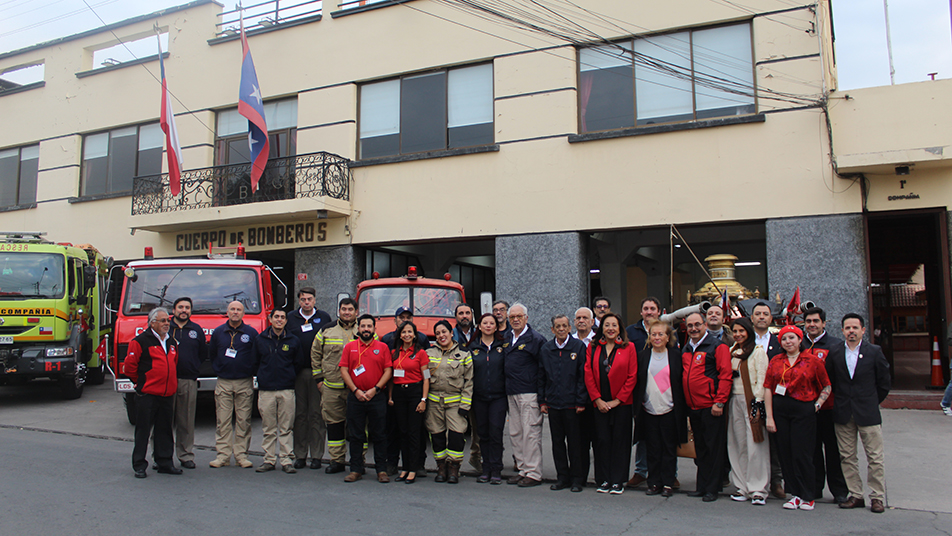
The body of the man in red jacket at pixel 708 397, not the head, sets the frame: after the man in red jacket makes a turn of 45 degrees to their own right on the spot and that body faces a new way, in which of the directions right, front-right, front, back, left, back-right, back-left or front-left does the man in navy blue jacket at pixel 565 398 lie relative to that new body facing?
front

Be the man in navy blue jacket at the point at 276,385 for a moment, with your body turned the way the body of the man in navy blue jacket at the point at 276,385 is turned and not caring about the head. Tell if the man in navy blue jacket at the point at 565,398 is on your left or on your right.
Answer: on your left

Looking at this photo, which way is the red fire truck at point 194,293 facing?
toward the camera

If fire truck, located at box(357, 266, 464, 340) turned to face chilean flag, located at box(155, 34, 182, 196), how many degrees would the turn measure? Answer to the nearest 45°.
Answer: approximately 135° to its right

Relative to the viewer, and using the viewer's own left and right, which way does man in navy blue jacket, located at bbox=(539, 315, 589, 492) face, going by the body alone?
facing the viewer

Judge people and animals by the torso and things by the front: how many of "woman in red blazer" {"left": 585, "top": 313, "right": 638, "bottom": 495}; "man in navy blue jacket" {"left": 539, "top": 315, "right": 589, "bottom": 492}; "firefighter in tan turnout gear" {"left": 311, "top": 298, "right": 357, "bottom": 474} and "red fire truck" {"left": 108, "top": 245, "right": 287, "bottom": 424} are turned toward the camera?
4

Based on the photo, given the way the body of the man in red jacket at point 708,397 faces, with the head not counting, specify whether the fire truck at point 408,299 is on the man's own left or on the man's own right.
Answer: on the man's own right

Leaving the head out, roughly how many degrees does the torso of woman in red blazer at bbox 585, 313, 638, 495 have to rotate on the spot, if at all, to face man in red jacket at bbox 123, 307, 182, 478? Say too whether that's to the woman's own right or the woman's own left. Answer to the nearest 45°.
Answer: approximately 90° to the woman's own right

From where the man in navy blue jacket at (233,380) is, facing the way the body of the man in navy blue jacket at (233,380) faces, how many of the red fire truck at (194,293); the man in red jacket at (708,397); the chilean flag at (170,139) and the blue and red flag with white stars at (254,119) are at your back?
3
